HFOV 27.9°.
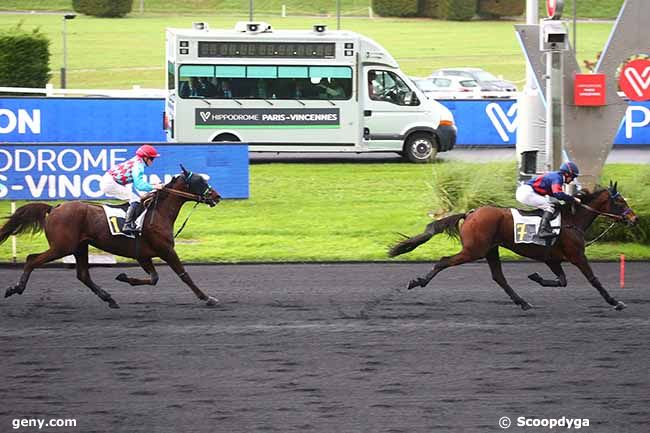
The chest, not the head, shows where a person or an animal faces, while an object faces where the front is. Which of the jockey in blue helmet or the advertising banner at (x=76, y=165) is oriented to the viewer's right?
the jockey in blue helmet

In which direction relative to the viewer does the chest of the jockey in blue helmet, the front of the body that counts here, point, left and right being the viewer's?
facing to the right of the viewer

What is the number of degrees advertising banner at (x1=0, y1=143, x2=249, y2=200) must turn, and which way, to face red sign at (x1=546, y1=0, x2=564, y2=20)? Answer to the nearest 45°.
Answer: approximately 45° to its left

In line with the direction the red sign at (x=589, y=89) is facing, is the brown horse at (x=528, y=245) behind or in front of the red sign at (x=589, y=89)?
in front

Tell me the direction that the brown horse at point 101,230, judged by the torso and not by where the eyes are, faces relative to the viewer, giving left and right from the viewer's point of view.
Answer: facing to the right of the viewer

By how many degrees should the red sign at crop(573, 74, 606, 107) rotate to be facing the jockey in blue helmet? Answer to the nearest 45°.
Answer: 0° — it already faces them

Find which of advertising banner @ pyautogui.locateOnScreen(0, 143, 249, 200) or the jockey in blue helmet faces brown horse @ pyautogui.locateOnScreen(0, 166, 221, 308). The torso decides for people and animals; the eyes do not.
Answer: the advertising banner

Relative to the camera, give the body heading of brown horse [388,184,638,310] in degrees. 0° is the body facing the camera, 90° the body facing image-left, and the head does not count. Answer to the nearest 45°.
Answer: approximately 270°

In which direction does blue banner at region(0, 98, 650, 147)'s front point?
toward the camera

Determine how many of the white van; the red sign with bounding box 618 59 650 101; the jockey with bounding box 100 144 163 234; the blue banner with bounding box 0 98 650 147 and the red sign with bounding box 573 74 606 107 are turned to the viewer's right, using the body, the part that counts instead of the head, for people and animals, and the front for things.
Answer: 2

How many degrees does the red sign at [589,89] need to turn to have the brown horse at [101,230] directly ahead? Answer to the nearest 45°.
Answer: approximately 45° to its right

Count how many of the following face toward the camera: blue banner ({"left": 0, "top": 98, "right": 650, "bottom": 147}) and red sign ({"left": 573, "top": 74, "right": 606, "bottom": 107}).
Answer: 2

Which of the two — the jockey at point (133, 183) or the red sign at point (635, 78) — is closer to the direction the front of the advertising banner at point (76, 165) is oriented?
the jockey

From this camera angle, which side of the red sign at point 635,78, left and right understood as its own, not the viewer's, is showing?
front

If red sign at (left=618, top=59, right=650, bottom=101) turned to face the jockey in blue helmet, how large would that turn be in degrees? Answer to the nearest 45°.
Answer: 0° — it already faces them

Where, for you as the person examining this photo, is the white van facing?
facing to the right of the viewer
